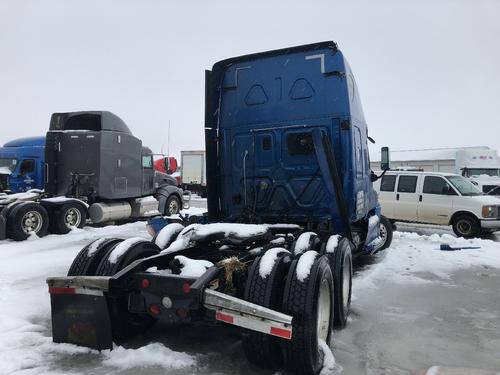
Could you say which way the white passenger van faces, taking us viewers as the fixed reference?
facing the viewer and to the right of the viewer

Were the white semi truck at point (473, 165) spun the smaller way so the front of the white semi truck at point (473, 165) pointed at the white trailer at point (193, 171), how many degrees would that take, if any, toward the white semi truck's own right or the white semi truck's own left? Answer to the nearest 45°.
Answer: approximately 135° to the white semi truck's own right

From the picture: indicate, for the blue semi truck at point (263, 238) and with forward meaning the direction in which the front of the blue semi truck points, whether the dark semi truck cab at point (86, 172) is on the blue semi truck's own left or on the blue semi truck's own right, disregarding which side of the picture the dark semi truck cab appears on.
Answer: on the blue semi truck's own left

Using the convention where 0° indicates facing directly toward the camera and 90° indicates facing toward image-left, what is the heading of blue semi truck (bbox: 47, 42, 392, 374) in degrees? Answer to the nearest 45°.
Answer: approximately 225°

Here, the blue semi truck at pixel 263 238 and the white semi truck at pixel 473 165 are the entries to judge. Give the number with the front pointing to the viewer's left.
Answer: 0

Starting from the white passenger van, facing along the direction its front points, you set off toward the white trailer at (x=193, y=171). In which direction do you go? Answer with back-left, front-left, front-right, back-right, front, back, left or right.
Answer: back

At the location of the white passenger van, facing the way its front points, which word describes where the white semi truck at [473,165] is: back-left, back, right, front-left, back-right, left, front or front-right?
back-left

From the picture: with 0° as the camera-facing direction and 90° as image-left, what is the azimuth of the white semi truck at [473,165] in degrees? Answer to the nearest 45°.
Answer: approximately 315°

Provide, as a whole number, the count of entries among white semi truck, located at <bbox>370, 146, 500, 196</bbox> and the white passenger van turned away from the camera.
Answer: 0

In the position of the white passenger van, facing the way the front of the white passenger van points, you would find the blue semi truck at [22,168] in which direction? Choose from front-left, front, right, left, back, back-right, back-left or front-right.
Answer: back-right

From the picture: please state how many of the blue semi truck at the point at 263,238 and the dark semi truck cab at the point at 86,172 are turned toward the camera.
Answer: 0
